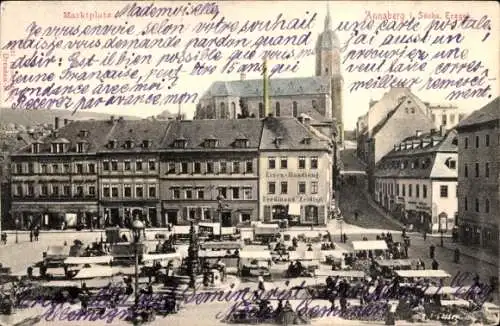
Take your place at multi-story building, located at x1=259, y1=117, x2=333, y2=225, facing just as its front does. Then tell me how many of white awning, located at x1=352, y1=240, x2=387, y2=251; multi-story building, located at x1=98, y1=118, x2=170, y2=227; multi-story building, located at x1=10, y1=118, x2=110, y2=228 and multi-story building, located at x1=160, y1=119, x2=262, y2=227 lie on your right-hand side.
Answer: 3

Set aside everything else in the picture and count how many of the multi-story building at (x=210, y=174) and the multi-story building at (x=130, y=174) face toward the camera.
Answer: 2

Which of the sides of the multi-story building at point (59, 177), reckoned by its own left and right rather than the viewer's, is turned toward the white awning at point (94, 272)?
front

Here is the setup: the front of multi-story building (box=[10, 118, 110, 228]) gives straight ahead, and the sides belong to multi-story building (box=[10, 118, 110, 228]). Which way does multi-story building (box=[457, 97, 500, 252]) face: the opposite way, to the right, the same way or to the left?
to the right

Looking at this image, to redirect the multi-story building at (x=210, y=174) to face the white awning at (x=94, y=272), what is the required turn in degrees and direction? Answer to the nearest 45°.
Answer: approximately 45° to its right
